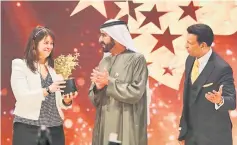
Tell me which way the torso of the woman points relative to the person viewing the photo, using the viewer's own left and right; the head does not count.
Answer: facing the viewer and to the right of the viewer

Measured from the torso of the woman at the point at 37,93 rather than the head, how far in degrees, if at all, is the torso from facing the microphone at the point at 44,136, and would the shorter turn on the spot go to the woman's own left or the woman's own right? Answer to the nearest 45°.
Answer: approximately 45° to the woman's own right
